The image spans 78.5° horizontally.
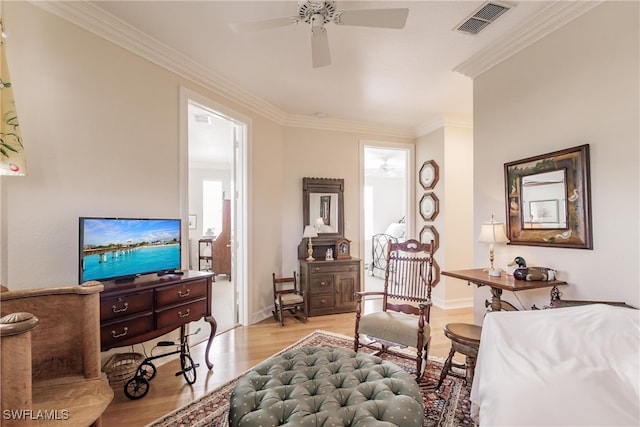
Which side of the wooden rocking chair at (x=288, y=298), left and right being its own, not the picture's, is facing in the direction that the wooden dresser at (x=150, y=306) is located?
right

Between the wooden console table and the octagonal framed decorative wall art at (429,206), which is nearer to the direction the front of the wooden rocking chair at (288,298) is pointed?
the wooden console table

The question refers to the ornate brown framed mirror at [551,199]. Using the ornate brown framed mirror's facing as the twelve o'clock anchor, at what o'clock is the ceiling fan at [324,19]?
The ceiling fan is roughly at 12 o'clock from the ornate brown framed mirror.
